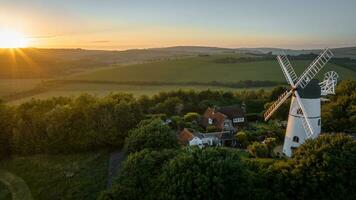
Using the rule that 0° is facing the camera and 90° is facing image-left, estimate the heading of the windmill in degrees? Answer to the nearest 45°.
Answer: approximately 45°

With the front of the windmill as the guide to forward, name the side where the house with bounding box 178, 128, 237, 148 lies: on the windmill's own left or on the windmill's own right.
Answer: on the windmill's own right

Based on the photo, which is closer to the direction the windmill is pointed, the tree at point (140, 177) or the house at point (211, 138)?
the tree

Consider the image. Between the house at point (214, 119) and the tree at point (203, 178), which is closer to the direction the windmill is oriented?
the tree

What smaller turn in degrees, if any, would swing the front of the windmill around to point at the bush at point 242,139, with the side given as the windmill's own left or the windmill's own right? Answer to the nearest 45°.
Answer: approximately 90° to the windmill's own right

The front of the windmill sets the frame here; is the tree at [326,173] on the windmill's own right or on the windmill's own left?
on the windmill's own left

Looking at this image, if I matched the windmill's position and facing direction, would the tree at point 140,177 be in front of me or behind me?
in front

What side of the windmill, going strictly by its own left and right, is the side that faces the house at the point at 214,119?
right

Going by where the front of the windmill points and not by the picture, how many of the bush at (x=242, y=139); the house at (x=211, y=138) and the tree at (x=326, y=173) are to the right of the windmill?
2
